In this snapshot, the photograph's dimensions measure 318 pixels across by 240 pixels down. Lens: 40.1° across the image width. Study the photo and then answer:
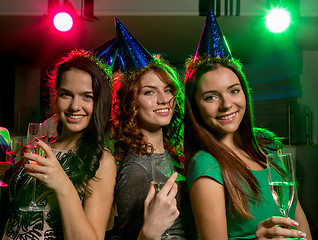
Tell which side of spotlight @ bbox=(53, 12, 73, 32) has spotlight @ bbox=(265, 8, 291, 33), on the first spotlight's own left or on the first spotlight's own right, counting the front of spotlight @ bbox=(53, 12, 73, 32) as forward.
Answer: on the first spotlight's own left

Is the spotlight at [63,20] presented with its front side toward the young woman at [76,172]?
yes

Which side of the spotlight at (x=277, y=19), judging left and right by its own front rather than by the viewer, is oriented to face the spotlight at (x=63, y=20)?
right

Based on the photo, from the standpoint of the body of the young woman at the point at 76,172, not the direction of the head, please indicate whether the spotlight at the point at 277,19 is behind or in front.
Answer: behind

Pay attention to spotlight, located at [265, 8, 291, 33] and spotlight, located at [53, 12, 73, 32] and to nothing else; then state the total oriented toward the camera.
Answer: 2

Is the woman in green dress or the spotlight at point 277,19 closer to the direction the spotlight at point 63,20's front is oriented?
the woman in green dress
